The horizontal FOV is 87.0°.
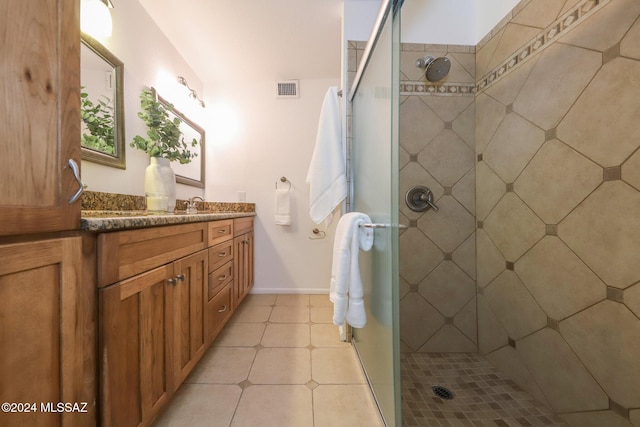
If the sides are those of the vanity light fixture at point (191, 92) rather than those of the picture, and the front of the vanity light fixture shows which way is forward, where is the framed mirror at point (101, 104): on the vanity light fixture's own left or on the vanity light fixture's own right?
on the vanity light fixture's own right

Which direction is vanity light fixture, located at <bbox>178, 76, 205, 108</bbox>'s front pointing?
to the viewer's right

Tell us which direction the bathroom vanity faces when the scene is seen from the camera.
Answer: facing the viewer and to the right of the viewer

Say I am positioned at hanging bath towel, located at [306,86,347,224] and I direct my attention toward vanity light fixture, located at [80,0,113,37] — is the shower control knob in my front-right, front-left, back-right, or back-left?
back-left
